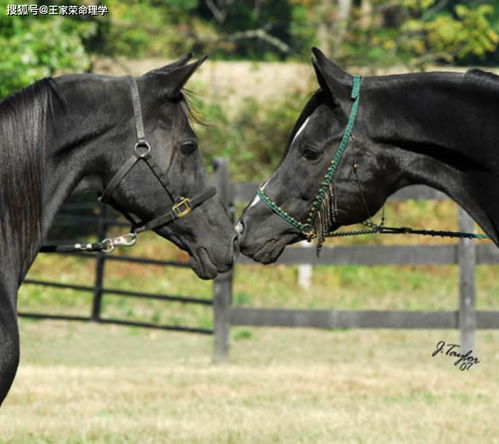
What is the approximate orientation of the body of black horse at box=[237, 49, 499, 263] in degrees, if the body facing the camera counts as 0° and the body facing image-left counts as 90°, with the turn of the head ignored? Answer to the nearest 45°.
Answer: approximately 90°

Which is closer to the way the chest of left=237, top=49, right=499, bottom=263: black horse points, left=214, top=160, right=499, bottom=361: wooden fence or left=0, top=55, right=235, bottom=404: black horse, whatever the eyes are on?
the black horse

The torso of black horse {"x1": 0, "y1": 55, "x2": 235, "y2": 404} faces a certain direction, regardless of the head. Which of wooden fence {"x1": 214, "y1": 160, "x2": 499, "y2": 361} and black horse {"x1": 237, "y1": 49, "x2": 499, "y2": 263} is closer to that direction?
the black horse

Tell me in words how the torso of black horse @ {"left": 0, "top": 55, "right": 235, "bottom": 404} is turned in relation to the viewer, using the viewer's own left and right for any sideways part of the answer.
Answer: facing to the right of the viewer

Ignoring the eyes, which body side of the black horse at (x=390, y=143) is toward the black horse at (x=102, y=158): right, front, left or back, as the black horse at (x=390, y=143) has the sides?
front

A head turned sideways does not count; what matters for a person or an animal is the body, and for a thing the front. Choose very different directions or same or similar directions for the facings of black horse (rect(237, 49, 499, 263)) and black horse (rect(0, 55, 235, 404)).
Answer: very different directions

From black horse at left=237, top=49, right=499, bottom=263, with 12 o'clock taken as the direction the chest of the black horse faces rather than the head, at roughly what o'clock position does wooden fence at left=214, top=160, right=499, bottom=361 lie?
The wooden fence is roughly at 3 o'clock from the black horse.

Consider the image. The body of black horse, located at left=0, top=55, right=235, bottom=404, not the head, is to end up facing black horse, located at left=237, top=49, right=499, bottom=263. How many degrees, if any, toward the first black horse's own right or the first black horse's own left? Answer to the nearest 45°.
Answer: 0° — it already faces it

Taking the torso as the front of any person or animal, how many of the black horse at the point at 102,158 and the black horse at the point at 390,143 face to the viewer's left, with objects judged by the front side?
1

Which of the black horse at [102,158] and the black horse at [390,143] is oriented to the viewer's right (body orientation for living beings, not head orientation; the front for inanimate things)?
the black horse at [102,158]
